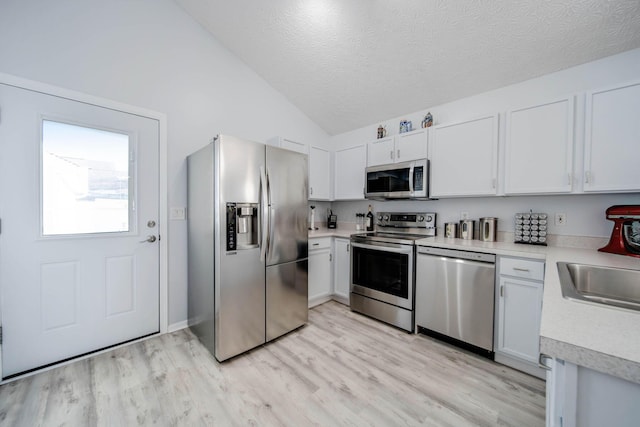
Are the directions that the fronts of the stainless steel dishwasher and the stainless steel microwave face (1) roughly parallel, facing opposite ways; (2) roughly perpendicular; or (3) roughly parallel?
roughly parallel

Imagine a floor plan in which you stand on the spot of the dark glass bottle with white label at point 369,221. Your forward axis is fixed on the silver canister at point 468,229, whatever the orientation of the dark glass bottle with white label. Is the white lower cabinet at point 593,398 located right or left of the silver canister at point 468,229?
right

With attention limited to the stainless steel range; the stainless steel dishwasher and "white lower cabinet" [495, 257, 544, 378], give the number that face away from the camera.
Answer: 0

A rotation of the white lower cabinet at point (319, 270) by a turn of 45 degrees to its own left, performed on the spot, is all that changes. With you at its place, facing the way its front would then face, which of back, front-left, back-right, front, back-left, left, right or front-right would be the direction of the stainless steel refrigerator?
back-right

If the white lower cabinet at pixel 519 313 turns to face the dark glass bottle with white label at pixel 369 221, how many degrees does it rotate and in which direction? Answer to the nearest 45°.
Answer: approximately 45° to its right

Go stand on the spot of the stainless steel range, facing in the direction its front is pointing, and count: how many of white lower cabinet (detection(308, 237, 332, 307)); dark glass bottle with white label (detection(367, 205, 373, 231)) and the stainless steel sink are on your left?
1

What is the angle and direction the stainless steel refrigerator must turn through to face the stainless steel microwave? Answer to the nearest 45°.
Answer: approximately 45° to its left

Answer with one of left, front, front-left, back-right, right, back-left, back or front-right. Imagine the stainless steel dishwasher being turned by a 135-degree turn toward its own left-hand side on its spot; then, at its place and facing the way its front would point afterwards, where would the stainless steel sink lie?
front-right

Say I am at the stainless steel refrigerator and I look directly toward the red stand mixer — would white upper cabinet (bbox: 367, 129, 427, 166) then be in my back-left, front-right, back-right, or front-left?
front-left

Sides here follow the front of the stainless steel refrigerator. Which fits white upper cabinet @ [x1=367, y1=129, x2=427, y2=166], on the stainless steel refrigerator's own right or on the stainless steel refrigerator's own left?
on the stainless steel refrigerator's own left

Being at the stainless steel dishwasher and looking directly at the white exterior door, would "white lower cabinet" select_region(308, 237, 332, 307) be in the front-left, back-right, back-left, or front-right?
front-right

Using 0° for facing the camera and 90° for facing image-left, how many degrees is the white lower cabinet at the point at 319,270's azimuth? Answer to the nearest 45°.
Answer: approximately 315°

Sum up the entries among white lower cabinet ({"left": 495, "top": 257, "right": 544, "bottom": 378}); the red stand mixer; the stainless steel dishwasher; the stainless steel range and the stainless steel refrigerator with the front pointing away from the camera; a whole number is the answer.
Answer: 0
